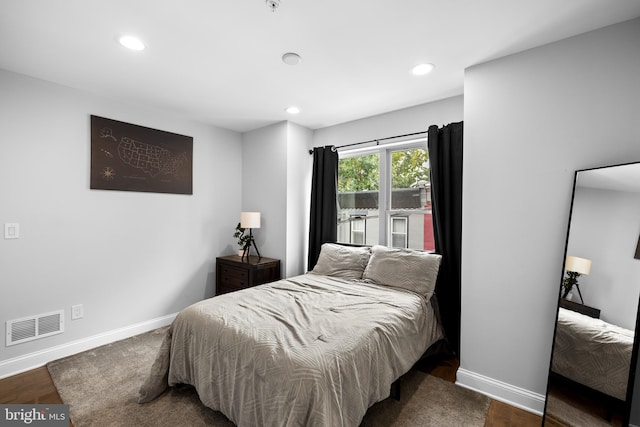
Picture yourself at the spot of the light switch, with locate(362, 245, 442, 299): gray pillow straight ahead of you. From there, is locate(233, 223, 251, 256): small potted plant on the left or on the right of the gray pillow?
left

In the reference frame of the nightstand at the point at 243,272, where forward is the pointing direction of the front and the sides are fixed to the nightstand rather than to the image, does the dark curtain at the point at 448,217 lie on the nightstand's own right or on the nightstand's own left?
on the nightstand's own left

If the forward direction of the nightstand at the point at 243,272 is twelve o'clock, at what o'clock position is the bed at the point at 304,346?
The bed is roughly at 10 o'clock from the nightstand.

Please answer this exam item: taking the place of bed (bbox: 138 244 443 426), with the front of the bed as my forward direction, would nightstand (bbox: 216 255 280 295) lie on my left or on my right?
on my right

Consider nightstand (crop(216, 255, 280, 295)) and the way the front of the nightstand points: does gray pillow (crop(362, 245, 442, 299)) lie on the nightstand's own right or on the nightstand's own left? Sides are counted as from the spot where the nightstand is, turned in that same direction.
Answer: on the nightstand's own left

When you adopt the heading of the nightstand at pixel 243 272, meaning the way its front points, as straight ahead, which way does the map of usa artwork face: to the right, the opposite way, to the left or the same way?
to the left

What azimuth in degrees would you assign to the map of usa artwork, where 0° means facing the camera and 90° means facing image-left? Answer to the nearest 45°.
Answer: approximately 315°

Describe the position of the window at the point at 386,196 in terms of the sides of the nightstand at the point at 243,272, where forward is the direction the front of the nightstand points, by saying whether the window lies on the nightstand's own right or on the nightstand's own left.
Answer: on the nightstand's own left

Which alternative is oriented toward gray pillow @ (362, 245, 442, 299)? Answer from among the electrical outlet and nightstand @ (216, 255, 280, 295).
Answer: the electrical outlet

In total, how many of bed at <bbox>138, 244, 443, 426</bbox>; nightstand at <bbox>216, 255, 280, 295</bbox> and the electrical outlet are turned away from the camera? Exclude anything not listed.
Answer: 0

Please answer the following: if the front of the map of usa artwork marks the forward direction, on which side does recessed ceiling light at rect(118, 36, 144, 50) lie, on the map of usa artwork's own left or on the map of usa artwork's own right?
on the map of usa artwork's own right

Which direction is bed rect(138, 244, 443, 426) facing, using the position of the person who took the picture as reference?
facing the viewer and to the left of the viewer

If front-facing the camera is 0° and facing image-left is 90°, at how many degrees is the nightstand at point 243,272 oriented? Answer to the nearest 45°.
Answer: approximately 45°

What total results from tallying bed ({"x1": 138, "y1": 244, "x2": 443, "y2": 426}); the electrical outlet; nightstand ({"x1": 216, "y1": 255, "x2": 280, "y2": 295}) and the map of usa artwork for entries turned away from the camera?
0

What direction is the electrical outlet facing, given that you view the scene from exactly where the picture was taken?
facing the viewer and to the right of the viewer

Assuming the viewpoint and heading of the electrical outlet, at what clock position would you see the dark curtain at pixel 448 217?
The dark curtain is roughly at 12 o'clock from the electrical outlet.
